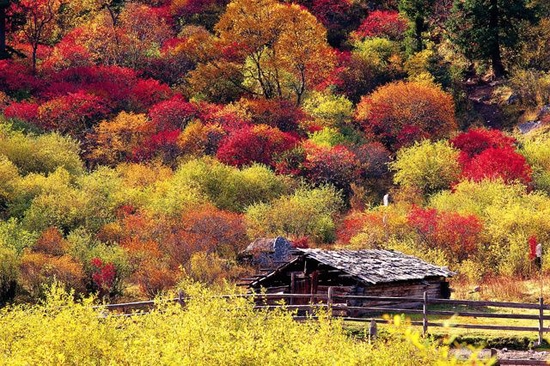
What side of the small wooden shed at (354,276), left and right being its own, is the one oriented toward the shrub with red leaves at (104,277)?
right

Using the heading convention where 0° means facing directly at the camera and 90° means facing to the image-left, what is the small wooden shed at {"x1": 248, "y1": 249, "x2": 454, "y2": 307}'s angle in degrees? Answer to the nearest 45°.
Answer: approximately 45°

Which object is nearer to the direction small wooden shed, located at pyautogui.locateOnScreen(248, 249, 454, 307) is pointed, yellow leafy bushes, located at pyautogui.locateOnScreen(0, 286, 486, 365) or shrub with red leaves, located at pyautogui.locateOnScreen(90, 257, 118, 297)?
the yellow leafy bushes

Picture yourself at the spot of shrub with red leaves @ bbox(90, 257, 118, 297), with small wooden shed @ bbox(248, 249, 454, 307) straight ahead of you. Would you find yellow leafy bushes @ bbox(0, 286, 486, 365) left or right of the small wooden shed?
right
